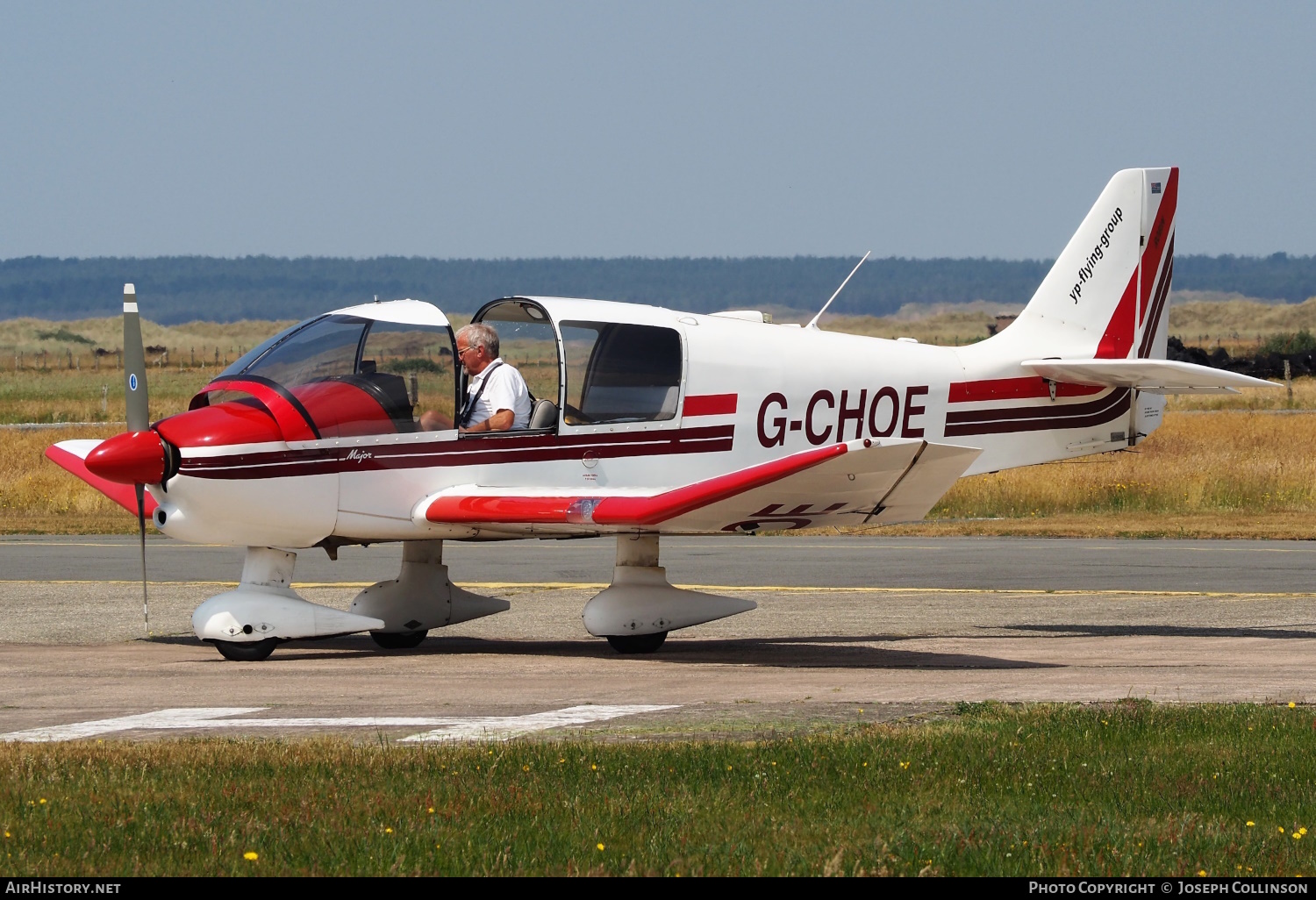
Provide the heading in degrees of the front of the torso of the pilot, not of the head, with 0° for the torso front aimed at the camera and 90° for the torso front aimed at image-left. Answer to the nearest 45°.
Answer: approximately 90°
